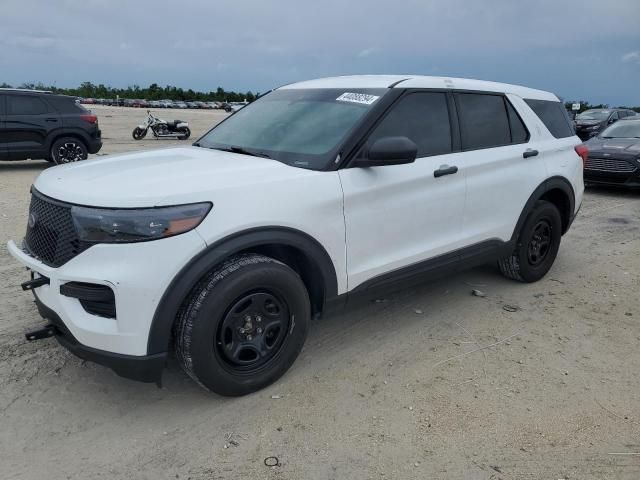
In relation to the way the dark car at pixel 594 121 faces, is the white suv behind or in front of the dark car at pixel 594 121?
in front

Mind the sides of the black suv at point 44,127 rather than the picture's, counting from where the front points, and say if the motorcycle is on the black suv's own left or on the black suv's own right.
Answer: on the black suv's own right

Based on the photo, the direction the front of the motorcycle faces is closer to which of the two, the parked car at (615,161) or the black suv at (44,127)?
the black suv

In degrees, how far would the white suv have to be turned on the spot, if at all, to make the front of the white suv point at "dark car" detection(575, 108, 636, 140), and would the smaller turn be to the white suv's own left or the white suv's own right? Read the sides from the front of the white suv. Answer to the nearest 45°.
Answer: approximately 180°

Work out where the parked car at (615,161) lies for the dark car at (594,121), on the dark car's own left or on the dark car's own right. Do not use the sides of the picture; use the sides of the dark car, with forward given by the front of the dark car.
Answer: on the dark car's own left

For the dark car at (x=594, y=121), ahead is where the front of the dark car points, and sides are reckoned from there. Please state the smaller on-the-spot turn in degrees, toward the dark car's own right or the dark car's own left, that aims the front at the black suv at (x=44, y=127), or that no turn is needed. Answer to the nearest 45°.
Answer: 0° — it already faces it

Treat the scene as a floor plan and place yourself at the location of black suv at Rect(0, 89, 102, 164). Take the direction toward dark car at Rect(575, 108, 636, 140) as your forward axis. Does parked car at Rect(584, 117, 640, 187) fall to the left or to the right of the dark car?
right

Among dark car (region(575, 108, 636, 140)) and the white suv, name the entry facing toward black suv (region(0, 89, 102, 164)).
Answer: the dark car

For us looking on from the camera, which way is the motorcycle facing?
facing to the left of the viewer

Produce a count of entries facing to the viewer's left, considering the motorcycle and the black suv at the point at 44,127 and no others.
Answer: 2

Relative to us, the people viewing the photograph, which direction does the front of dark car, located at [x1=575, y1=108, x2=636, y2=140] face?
facing the viewer and to the left of the viewer

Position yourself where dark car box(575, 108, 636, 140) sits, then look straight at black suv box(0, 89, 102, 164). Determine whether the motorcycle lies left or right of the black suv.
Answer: right

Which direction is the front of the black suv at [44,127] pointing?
to the viewer's left
